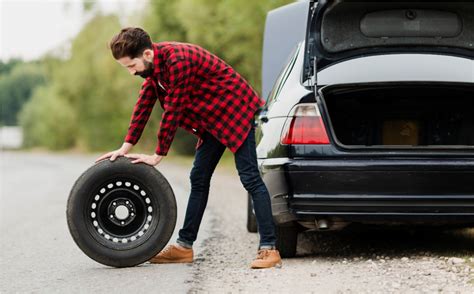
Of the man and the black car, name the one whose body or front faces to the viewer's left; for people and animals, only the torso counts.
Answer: the man

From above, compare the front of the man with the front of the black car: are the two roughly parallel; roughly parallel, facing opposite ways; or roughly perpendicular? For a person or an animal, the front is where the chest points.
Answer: roughly perpendicular

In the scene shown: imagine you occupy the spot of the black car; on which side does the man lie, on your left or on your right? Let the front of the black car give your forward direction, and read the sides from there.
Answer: on your left

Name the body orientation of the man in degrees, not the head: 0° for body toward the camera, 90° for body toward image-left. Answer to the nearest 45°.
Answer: approximately 90°

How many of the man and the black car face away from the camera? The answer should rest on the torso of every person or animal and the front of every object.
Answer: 1

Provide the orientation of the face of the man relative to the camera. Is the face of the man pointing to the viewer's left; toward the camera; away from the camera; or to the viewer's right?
to the viewer's left

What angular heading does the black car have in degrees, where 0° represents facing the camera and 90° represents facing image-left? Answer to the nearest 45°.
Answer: approximately 180°

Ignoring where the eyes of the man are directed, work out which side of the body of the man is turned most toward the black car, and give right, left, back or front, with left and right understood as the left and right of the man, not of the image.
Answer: back

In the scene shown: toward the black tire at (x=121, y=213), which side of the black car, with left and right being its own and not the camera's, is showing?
left
